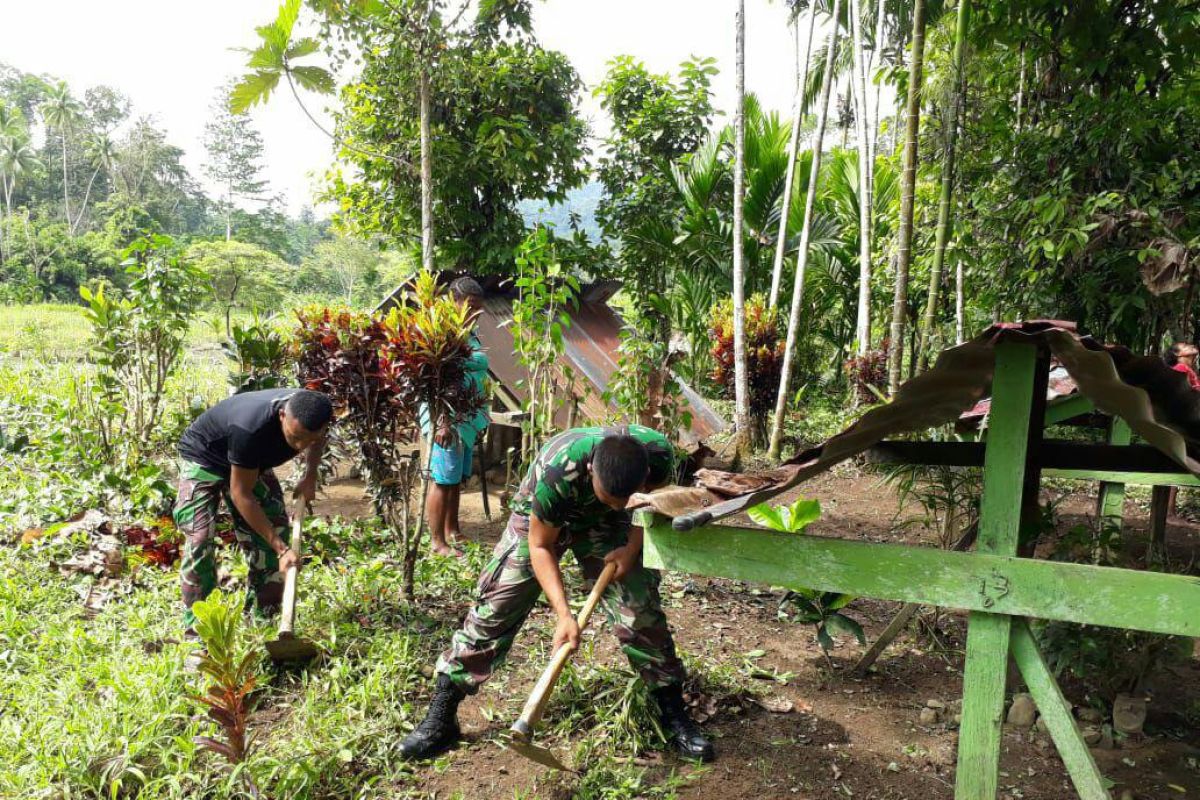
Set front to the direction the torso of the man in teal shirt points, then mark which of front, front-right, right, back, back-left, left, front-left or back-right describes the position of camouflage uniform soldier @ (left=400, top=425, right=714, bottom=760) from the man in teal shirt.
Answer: front-left

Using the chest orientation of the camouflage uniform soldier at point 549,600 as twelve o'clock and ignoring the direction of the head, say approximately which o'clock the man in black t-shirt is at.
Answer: The man in black t-shirt is roughly at 4 o'clock from the camouflage uniform soldier.

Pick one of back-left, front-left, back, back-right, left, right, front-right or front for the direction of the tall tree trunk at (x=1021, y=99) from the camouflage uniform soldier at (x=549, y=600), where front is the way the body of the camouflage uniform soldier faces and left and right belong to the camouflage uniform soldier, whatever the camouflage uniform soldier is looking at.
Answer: back-left

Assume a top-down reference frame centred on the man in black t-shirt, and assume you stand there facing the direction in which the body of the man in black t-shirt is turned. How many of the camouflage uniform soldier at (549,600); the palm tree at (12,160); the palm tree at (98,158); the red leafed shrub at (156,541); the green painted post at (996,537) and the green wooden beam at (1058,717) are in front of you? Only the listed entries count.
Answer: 3

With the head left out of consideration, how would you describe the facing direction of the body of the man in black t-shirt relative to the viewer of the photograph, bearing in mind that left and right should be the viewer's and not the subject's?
facing the viewer and to the right of the viewer

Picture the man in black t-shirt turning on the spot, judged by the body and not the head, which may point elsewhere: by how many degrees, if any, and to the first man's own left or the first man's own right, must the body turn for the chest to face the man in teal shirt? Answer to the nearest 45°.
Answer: approximately 90° to the first man's own left

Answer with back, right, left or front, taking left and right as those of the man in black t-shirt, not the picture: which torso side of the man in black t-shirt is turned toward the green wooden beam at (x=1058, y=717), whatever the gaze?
front

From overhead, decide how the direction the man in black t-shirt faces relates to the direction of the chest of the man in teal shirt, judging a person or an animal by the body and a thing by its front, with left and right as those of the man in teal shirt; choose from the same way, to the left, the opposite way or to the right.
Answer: to the left

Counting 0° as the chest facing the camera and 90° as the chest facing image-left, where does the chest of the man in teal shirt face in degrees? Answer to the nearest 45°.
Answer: approximately 45°

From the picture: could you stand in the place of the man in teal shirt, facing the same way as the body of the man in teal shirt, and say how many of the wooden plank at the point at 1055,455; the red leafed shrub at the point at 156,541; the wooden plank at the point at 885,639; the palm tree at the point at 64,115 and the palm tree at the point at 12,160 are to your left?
2

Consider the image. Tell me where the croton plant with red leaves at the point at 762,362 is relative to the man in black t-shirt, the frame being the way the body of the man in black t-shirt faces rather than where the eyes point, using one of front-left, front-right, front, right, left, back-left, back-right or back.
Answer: left

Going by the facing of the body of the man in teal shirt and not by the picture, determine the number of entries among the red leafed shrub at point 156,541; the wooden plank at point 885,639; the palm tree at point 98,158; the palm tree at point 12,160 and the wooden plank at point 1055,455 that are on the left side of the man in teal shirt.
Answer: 2

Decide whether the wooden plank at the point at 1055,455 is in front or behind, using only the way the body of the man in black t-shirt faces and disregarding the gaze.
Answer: in front
